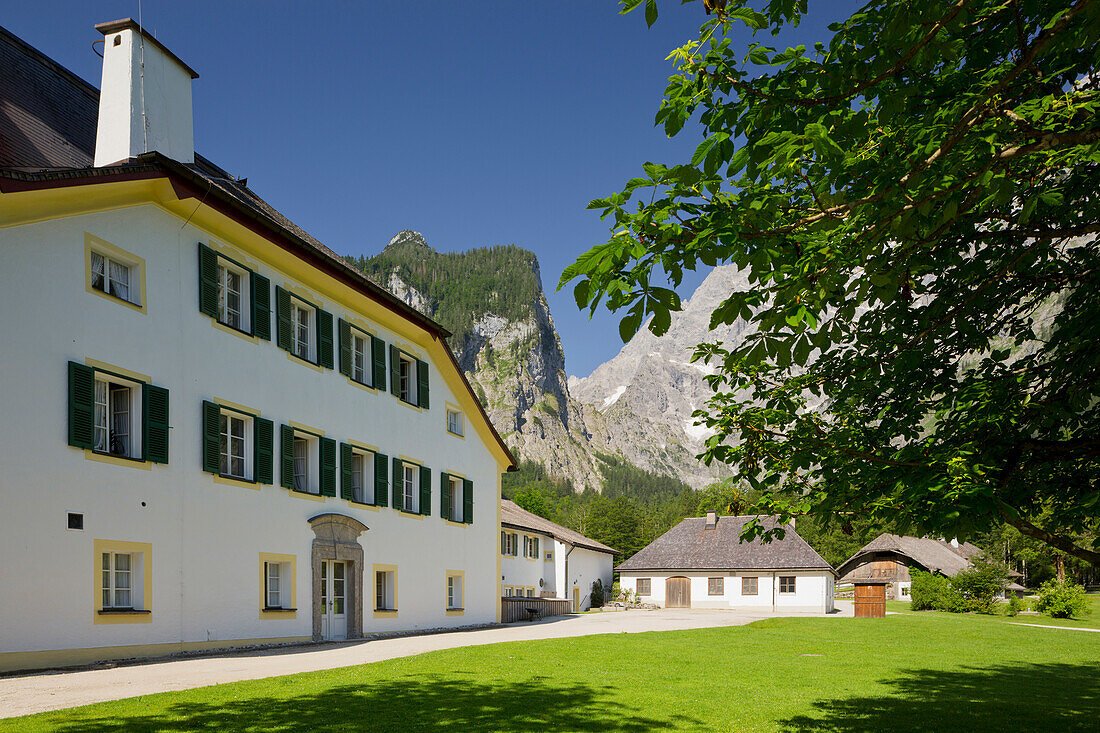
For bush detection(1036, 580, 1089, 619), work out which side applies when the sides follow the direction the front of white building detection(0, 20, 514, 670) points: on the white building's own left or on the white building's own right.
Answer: on the white building's own left

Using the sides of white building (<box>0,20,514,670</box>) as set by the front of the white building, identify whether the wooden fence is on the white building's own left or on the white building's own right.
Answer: on the white building's own left

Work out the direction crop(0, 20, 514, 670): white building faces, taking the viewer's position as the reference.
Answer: facing the viewer and to the right of the viewer
